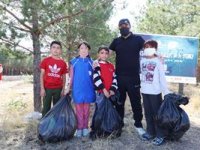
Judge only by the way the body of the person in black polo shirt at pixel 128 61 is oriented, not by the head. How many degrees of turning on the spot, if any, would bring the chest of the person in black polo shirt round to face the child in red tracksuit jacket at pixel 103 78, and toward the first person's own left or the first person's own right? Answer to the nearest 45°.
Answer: approximately 90° to the first person's own right

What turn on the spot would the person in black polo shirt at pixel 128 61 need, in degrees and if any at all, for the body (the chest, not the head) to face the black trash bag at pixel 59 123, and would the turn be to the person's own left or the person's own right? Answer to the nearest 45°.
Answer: approximately 90° to the person's own right

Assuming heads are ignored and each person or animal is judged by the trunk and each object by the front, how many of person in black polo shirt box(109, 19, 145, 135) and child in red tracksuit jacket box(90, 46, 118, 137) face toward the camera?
2

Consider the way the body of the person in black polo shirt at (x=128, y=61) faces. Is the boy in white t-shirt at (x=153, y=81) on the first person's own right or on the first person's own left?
on the first person's own left

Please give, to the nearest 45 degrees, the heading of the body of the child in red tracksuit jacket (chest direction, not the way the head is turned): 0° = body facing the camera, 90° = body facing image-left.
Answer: approximately 0°

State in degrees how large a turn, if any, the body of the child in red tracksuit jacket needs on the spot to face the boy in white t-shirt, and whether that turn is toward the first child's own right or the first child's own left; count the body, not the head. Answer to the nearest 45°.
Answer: approximately 90° to the first child's own left

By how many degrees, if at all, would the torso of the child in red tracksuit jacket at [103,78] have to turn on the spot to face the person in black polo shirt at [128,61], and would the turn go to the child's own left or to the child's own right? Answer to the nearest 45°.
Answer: approximately 90° to the child's own left

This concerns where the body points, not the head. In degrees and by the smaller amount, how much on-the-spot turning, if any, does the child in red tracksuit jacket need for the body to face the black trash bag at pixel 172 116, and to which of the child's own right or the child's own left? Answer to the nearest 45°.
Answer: approximately 90° to the child's own left
